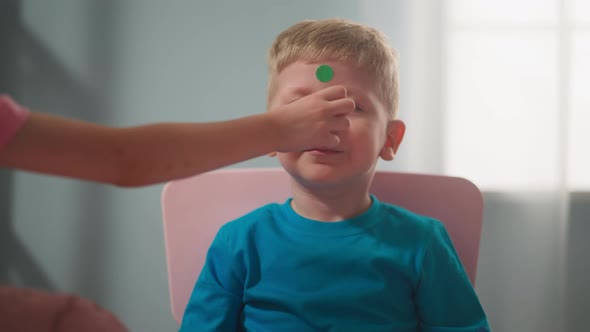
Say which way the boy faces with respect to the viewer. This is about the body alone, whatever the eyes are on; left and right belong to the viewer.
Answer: facing the viewer

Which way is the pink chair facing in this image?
toward the camera

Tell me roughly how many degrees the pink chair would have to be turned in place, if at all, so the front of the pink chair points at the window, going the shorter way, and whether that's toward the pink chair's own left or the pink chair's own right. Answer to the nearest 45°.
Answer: approximately 135° to the pink chair's own left

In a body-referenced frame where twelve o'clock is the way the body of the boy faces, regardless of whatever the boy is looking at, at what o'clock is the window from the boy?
The window is roughly at 7 o'clock from the boy.
